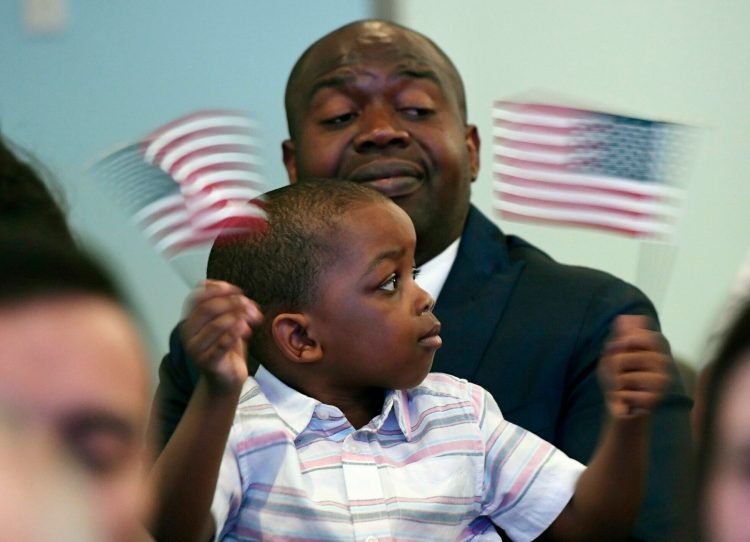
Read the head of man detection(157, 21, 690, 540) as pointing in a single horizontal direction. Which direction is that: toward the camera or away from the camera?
toward the camera

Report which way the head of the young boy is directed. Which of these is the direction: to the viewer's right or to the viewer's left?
to the viewer's right

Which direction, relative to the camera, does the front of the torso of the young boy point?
toward the camera

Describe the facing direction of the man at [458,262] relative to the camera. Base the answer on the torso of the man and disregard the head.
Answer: toward the camera
